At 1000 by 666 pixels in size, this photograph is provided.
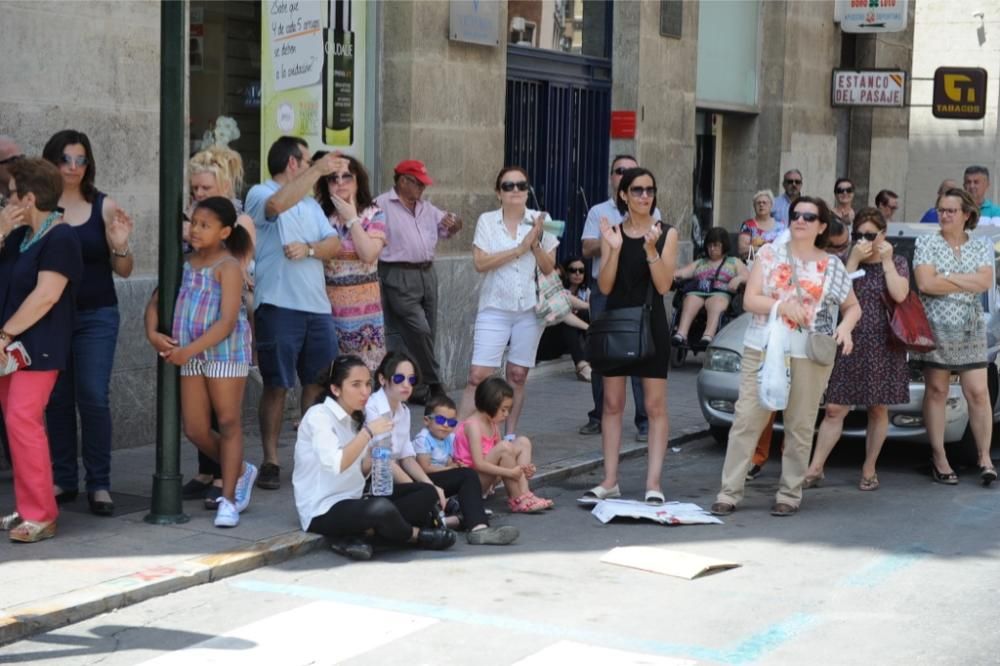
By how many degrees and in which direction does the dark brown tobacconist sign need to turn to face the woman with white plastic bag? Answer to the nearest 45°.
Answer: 0° — it already faces them

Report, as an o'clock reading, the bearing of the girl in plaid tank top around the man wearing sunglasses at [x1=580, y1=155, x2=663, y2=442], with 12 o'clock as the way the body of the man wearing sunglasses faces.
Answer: The girl in plaid tank top is roughly at 1 o'clock from the man wearing sunglasses.

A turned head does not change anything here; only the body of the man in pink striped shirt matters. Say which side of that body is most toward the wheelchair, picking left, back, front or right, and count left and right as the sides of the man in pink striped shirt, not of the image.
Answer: left

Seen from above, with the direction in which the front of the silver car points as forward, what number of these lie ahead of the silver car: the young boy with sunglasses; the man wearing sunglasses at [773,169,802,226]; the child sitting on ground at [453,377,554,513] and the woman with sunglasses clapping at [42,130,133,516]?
3

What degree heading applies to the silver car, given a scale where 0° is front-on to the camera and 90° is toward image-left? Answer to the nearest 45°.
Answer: approximately 45°

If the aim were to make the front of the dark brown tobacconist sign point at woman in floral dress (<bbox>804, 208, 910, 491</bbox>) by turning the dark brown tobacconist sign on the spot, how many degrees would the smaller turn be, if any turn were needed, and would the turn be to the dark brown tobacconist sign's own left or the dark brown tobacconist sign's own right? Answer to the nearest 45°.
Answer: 0° — it already faces them

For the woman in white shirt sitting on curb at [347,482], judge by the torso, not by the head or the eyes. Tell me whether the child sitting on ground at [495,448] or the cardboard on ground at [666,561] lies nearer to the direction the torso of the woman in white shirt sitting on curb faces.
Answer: the cardboard on ground

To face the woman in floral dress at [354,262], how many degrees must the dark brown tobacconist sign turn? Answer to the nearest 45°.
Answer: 0° — it already faces them

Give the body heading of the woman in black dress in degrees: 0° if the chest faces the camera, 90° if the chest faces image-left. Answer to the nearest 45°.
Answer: approximately 0°

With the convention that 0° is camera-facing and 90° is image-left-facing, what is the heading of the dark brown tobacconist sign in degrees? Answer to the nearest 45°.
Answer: approximately 0°

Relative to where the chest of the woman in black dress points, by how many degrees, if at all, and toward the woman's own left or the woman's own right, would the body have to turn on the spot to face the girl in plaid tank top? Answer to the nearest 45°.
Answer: approximately 45° to the woman's own right
